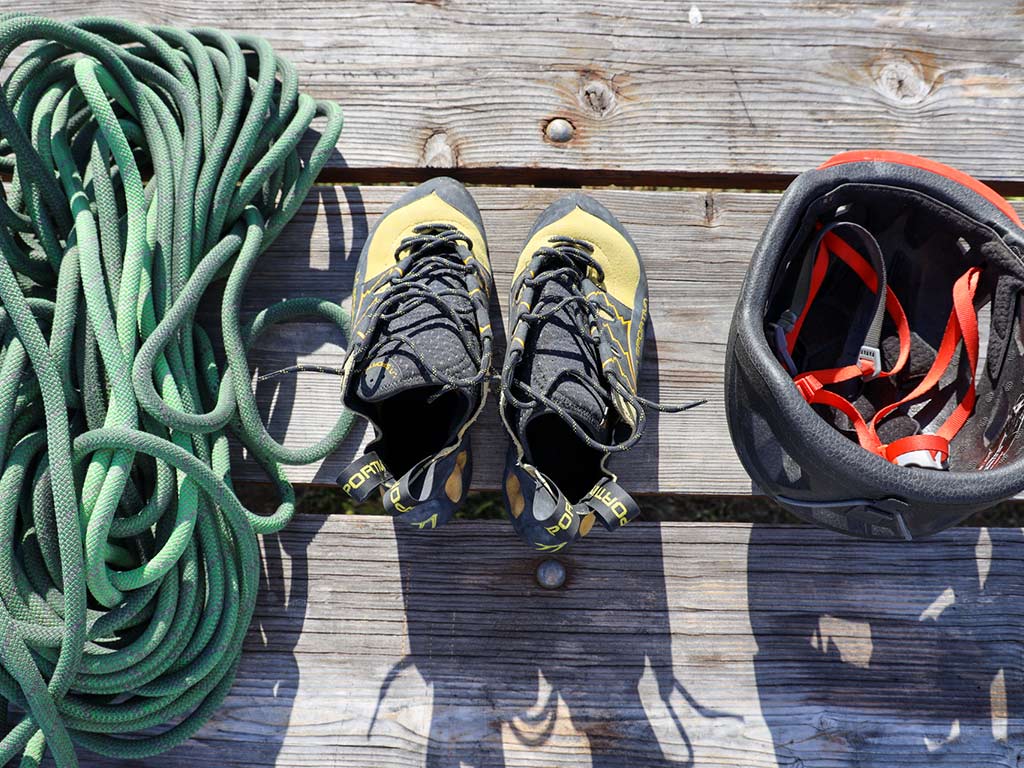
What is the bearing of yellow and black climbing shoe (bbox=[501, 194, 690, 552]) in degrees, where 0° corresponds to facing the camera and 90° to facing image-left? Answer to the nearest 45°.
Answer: approximately 180°

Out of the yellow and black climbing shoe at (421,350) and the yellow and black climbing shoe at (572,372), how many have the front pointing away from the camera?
2

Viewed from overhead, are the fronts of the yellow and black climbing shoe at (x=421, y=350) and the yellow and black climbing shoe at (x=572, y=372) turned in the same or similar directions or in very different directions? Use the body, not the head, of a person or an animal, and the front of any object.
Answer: same or similar directions

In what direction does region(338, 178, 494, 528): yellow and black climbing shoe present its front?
away from the camera
